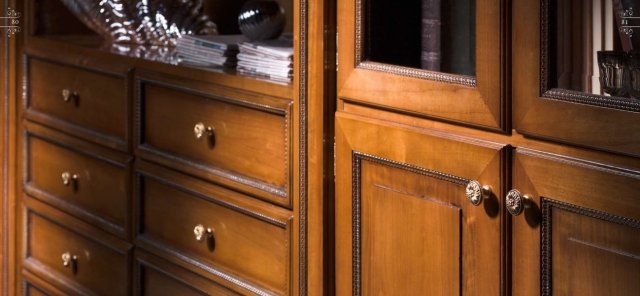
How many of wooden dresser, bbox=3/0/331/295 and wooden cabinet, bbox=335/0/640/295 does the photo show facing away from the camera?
0

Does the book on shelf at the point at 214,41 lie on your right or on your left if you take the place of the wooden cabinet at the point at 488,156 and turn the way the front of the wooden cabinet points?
on your right

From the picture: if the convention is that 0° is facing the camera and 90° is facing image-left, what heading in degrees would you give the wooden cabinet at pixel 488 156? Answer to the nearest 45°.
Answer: approximately 45°

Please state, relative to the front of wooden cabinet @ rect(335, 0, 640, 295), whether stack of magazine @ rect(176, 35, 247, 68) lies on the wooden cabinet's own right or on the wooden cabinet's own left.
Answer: on the wooden cabinet's own right
